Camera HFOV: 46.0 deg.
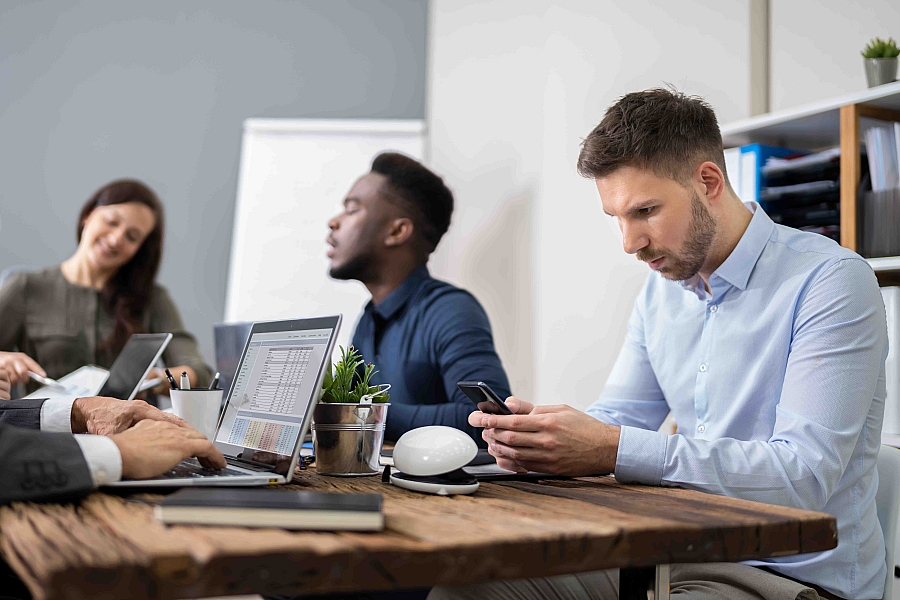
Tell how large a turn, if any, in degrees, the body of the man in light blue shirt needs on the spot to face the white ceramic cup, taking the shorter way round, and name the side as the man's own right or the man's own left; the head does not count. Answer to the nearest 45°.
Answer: approximately 45° to the man's own right

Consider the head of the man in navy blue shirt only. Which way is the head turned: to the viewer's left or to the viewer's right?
to the viewer's left

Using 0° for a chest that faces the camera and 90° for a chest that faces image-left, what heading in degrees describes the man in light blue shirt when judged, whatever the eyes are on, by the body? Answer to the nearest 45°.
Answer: approximately 45°

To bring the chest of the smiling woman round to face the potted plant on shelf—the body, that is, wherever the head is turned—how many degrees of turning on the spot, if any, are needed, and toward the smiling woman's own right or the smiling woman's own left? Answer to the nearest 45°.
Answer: approximately 45° to the smiling woman's own left

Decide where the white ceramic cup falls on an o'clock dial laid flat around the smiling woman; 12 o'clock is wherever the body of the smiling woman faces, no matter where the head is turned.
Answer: The white ceramic cup is roughly at 12 o'clock from the smiling woman.

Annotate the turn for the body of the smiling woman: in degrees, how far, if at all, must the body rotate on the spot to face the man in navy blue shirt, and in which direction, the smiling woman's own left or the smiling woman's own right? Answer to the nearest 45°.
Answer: approximately 45° to the smiling woman's own left

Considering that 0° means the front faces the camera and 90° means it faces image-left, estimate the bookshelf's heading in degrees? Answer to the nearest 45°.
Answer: approximately 45°

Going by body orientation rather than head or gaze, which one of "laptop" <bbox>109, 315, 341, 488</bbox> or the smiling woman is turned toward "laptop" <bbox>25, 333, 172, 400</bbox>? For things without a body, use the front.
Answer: the smiling woman
